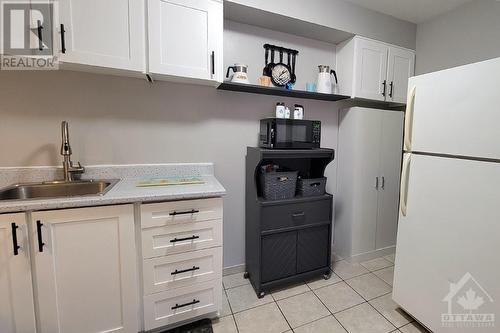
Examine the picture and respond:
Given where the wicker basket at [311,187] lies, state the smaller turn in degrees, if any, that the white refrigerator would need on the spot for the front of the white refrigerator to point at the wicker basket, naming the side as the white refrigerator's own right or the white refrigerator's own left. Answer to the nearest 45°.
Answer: approximately 45° to the white refrigerator's own right

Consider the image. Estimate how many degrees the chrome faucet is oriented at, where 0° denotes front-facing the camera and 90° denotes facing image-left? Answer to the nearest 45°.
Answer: approximately 0°

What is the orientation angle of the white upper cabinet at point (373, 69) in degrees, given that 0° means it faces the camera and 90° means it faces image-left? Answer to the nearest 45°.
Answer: approximately 315°

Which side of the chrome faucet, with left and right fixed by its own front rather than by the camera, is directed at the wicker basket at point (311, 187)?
left

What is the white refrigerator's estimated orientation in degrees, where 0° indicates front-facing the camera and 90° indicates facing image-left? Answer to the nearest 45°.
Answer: approximately 45°

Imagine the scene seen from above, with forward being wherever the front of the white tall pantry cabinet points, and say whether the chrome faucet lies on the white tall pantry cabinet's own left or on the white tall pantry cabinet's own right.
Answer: on the white tall pantry cabinet's own right

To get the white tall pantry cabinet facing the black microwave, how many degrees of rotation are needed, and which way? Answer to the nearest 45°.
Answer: approximately 90° to its right

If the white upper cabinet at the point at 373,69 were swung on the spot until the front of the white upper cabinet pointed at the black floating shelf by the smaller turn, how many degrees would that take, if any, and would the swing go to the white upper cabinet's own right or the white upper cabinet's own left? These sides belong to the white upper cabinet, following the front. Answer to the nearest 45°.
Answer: approximately 90° to the white upper cabinet's own right
